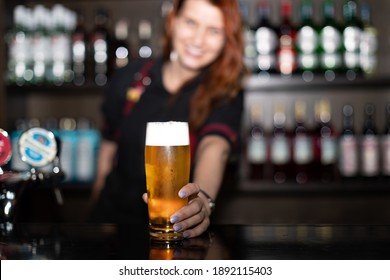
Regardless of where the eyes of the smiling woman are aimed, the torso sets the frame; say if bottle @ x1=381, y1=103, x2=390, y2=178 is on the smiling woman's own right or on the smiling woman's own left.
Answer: on the smiling woman's own left

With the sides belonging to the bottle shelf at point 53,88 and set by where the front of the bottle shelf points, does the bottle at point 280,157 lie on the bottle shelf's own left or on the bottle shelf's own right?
on the bottle shelf's own left

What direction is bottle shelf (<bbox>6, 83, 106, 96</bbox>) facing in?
toward the camera

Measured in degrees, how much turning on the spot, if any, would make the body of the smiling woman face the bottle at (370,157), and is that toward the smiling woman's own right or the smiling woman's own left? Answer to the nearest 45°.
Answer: approximately 135° to the smiling woman's own left

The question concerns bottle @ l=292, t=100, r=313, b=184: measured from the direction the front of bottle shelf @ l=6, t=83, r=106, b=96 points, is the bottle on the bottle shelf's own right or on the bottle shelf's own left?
on the bottle shelf's own left

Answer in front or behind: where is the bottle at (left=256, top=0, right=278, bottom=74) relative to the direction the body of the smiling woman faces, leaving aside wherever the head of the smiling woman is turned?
behind

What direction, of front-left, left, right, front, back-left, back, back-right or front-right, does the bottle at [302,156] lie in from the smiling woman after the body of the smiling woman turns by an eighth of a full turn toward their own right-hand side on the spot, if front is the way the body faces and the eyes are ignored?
back

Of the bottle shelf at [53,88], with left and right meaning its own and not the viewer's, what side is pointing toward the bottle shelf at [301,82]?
left

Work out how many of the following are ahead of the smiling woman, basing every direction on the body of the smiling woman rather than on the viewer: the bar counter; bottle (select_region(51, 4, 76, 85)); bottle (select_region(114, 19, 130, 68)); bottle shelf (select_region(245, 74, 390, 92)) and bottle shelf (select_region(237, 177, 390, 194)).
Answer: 1

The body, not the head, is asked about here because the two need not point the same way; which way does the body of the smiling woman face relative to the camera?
toward the camera

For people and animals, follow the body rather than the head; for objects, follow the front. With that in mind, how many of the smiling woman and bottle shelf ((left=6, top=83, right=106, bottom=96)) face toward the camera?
2

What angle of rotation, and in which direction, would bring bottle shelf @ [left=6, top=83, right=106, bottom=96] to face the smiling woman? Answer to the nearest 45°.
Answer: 0° — it already faces them
